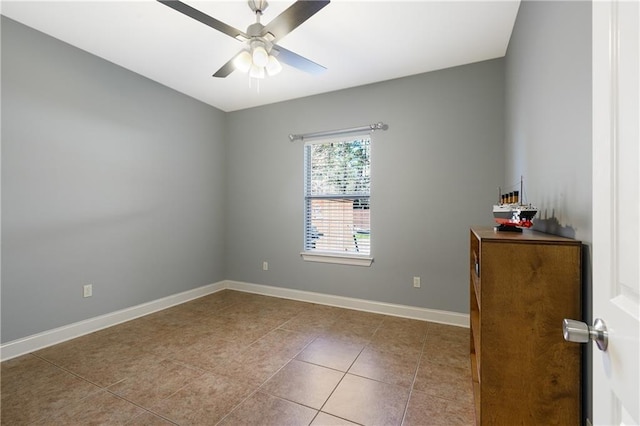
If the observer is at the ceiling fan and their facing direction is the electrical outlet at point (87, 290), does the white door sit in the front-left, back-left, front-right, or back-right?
back-left

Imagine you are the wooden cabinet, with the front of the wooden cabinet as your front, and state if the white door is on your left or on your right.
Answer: on your left

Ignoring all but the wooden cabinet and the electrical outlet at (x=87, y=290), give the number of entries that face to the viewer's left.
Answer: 1

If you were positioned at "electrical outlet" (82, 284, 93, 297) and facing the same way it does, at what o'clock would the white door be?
The white door is roughly at 1 o'clock from the electrical outlet.

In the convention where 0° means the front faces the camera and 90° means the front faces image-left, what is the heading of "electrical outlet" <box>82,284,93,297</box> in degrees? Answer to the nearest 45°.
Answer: approximately 315°

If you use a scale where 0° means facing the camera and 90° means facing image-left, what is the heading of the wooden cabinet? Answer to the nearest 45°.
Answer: approximately 90°

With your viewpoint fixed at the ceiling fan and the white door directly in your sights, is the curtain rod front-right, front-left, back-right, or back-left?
back-left

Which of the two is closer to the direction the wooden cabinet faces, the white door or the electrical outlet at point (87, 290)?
the electrical outlet
